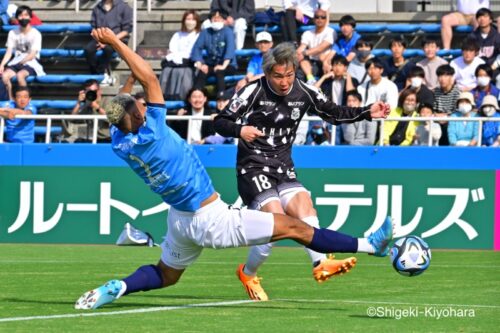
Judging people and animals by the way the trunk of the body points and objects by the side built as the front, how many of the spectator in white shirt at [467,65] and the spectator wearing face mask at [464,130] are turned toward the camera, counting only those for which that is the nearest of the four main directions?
2

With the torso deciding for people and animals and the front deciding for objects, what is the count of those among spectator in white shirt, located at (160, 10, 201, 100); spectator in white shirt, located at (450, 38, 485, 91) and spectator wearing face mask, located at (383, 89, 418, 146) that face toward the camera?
3

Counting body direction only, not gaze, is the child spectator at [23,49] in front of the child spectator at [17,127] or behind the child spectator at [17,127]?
behind

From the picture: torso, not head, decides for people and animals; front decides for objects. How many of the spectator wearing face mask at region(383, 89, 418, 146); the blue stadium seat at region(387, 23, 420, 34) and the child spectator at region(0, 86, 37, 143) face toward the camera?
3

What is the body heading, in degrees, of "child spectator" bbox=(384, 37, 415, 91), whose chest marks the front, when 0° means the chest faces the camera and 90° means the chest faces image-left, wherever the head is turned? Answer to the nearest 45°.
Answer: approximately 0°

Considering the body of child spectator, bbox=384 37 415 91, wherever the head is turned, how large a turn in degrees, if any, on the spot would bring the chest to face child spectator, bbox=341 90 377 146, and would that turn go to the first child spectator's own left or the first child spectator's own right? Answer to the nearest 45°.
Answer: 0° — they already face them

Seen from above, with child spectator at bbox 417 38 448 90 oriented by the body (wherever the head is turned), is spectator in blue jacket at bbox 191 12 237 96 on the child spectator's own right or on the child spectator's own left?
on the child spectator's own right
